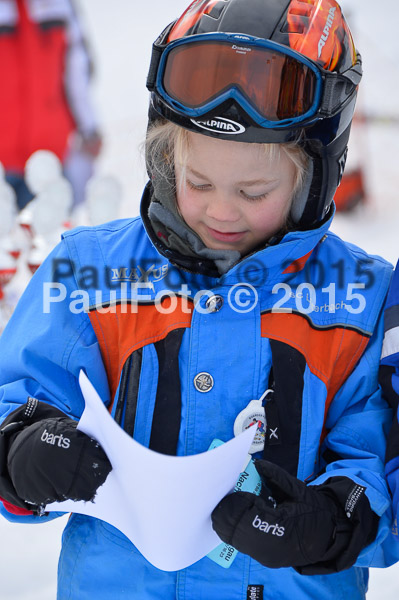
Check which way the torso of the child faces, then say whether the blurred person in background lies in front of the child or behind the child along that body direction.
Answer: behind

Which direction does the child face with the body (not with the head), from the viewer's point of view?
toward the camera
